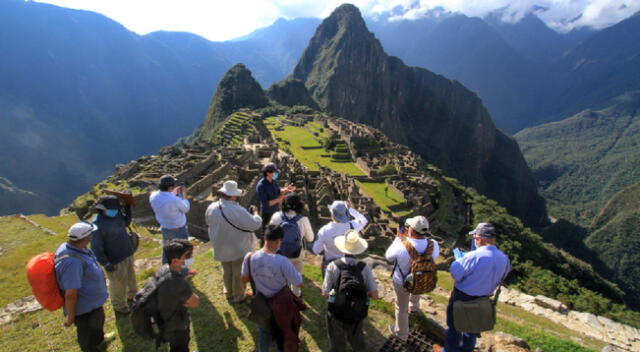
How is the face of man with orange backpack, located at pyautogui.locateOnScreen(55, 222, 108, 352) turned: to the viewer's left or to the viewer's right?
to the viewer's right

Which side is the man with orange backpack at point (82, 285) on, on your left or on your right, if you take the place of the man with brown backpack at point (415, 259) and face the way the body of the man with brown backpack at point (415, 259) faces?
on your left

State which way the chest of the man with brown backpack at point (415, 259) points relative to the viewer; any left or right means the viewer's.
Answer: facing away from the viewer and to the left of the viewer
